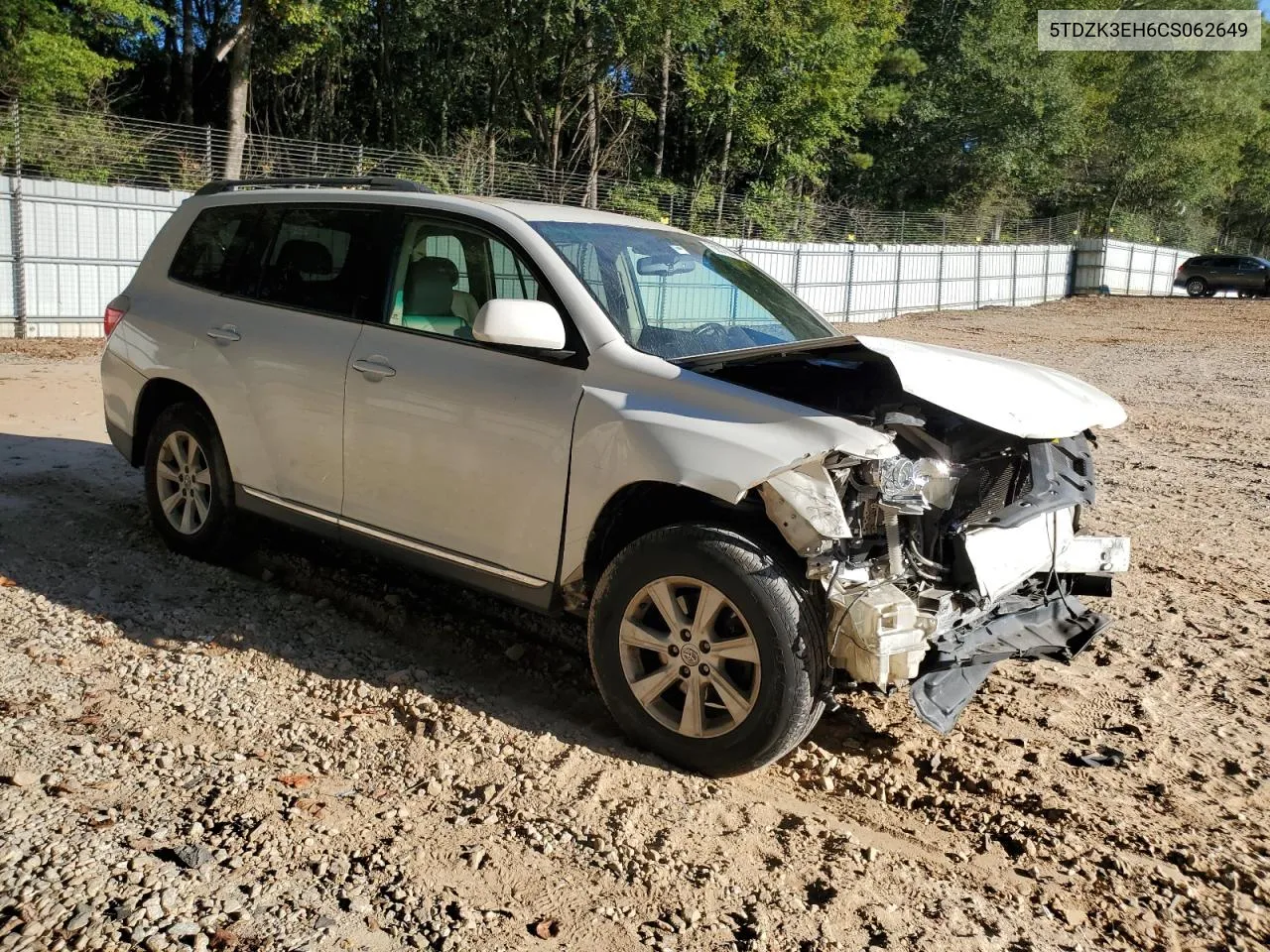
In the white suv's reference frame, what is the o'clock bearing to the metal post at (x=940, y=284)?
The metal post is roughly at 8 o'clock from the white suv.

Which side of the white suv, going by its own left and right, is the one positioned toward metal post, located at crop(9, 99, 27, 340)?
back

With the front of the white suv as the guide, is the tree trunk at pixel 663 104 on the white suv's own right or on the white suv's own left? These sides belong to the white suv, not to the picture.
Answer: on the white suv's own left

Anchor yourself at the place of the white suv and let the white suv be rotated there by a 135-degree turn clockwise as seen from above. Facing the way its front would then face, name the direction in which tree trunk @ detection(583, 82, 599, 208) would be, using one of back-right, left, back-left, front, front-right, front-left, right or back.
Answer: right

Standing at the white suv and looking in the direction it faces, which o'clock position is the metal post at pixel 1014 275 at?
The metal post is roughly at 8 o'clock from the white suv.

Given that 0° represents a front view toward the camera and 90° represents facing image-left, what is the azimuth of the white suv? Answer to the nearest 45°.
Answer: approximately 315°

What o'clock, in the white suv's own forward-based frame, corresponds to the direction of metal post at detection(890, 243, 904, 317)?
The metal post is roughly at 8 o'clock from the white suv.

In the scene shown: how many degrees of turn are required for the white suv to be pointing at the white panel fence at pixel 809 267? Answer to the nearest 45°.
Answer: approximately 135° to its left

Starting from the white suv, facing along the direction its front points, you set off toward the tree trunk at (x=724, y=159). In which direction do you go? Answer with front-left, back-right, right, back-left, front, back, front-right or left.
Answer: back-left
